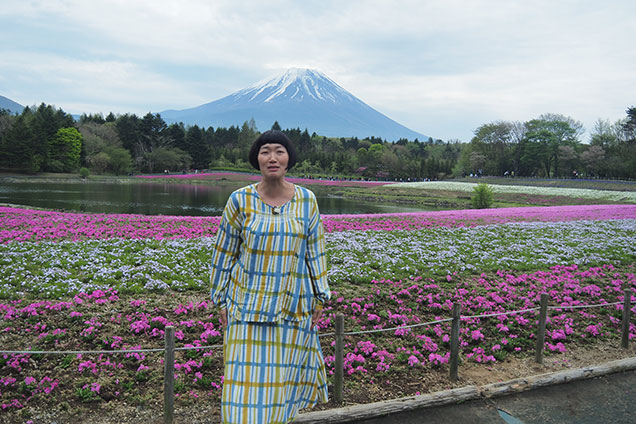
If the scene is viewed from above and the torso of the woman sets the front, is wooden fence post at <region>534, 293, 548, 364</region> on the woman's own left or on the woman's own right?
on the woman's own left

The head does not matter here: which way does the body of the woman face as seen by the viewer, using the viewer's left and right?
facing the viewer

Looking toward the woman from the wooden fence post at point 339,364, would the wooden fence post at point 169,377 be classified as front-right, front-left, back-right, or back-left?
front-right

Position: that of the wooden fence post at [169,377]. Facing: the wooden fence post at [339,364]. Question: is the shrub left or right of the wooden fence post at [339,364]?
left

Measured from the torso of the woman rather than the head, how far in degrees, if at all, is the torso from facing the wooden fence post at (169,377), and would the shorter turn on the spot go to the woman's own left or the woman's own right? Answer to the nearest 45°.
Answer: approximately 135° to the woman's own right

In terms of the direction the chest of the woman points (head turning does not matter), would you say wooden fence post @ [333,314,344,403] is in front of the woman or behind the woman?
behind

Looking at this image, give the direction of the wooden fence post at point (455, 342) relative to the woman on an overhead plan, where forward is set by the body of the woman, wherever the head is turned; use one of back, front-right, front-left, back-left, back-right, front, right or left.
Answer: back-left

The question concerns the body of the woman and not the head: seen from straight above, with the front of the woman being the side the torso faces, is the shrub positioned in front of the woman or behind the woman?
behind

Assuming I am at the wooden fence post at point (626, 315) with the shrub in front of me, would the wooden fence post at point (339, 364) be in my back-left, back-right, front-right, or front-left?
back-left
